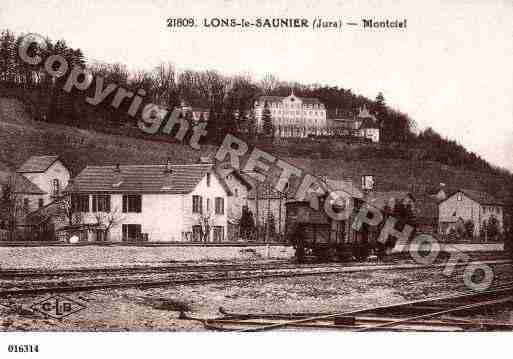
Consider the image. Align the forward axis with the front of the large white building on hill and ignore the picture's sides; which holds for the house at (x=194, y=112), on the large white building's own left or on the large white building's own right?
on the large white building's own right

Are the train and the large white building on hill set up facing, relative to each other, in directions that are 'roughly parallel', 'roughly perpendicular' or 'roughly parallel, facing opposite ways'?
roughly perpendicular

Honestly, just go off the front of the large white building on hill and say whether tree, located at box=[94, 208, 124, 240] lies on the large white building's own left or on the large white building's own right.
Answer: on the large white building's own right

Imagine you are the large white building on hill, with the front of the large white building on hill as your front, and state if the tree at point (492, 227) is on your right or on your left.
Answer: on your left

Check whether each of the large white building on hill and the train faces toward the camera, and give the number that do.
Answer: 1
